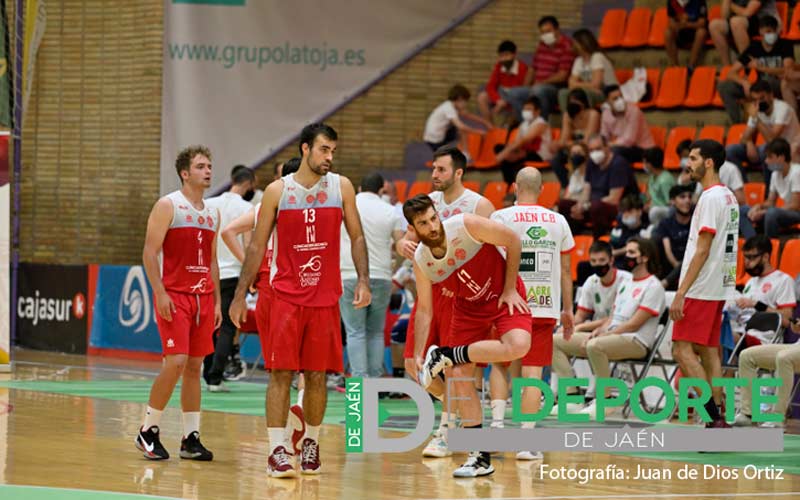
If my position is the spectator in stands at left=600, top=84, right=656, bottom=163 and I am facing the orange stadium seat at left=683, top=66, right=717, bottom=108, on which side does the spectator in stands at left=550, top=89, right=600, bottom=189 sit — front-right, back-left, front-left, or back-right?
back-left

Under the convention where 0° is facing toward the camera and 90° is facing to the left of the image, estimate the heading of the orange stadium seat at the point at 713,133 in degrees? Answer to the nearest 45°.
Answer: approximately 45°

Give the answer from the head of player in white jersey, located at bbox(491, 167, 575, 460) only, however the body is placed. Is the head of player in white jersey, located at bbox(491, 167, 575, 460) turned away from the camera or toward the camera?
away from the camera

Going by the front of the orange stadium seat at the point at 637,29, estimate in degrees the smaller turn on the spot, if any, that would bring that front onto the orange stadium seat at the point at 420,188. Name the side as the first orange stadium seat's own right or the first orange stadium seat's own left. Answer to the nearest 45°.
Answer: approximately 45° to the first orange stadium seat's own right

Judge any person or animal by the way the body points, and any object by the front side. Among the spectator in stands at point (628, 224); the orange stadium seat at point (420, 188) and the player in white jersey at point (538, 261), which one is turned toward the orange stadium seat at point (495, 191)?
the player in white jersey

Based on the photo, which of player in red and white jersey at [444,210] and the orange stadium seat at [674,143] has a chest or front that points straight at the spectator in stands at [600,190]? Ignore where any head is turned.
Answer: the orange stadium seat

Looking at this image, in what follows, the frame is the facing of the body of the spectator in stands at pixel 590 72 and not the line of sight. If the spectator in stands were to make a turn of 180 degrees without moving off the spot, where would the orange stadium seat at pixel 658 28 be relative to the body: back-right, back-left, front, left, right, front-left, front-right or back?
front

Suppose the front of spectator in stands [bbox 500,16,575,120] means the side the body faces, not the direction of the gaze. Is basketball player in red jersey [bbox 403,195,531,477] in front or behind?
in front

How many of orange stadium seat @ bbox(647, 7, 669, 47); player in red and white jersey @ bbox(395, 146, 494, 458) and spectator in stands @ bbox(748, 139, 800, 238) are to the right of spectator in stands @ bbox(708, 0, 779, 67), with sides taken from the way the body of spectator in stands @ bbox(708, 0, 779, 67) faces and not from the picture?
1

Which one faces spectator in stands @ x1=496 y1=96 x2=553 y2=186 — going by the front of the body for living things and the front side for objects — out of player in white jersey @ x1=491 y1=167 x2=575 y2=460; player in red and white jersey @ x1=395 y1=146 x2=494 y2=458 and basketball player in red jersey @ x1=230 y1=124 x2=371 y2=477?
player in white jersey @ x1=491 y1=167 x2=575 y2=460
